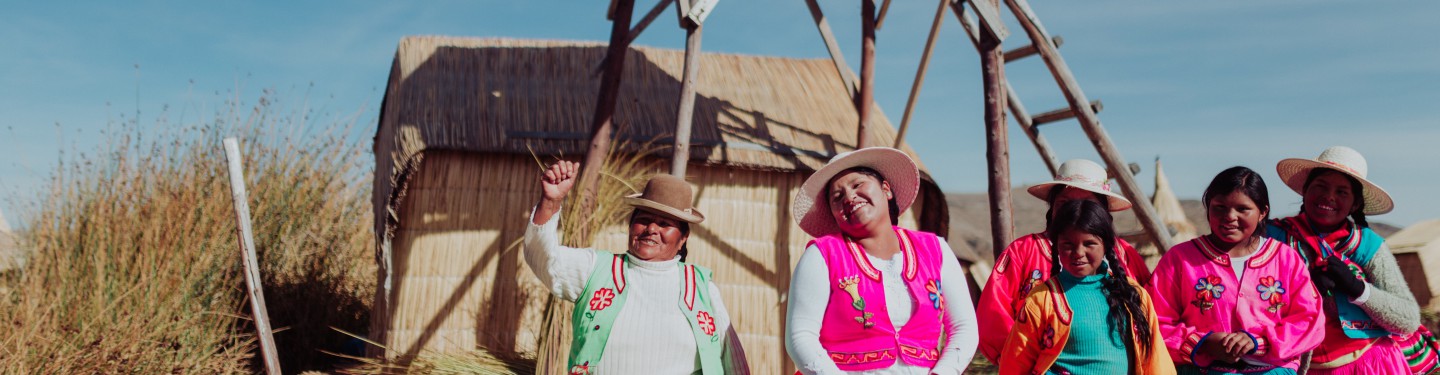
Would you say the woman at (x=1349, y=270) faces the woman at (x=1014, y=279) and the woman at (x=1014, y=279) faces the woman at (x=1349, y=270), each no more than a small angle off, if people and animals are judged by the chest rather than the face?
no

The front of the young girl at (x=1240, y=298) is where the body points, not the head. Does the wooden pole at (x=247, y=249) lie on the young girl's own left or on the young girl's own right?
on the young girl's own right

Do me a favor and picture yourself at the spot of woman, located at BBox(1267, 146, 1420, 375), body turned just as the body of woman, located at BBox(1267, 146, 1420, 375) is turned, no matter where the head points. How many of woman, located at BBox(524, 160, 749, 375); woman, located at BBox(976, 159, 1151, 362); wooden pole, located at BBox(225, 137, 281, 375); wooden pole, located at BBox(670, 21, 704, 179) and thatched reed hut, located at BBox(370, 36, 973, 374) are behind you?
0

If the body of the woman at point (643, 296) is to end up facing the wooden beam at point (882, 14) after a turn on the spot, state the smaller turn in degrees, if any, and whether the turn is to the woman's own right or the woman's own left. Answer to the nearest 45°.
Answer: approximately 135° to the woman's own left

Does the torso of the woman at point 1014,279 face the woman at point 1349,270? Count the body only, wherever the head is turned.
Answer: no

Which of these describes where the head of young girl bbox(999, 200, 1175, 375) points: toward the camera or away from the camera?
toward the camera

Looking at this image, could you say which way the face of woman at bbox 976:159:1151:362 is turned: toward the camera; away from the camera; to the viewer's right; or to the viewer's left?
toward the camera

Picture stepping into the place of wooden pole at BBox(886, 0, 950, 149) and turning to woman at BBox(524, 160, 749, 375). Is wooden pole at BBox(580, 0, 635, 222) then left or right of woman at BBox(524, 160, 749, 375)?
right

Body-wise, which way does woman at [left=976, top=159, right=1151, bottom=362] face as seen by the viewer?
toward the camera

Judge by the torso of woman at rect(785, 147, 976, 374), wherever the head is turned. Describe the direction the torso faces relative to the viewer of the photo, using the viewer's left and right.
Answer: facing the viewer

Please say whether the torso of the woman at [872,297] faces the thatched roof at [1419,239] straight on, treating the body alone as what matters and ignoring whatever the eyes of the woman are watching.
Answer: no

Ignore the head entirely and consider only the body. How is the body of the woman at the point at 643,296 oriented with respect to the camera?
toward the camera

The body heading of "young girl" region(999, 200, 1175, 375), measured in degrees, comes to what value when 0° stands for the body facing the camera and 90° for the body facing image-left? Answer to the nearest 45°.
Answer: approximately 0°

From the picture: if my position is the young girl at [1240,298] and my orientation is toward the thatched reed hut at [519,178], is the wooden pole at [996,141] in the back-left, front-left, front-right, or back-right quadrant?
front-right

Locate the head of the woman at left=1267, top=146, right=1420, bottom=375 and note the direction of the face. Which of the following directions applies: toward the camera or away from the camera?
toward the camera

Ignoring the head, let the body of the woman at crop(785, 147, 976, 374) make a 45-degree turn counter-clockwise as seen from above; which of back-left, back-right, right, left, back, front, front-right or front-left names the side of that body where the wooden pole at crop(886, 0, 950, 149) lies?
back-left
